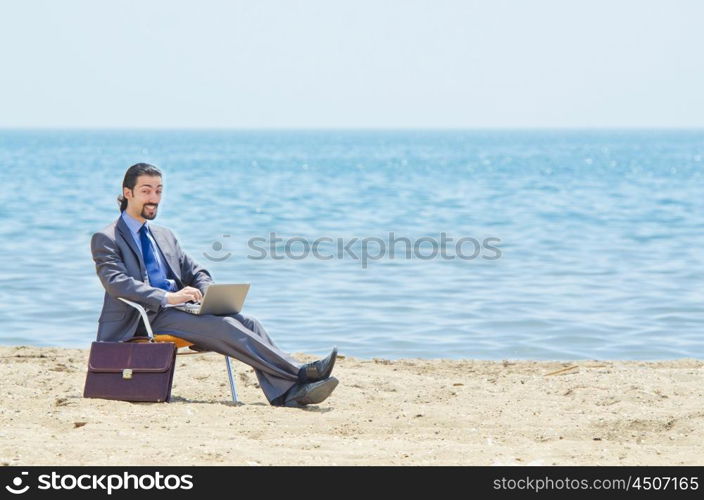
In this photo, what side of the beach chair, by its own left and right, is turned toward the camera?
right

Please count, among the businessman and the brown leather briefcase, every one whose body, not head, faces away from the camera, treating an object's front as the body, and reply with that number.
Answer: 0

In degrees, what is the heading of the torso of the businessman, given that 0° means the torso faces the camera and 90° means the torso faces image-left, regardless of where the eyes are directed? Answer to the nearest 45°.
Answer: approximately 315°

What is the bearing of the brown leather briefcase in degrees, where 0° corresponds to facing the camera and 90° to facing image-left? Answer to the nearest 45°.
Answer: approximately 0°

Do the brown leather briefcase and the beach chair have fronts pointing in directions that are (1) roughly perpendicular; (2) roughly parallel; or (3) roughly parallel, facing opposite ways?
roughly perpendicular
